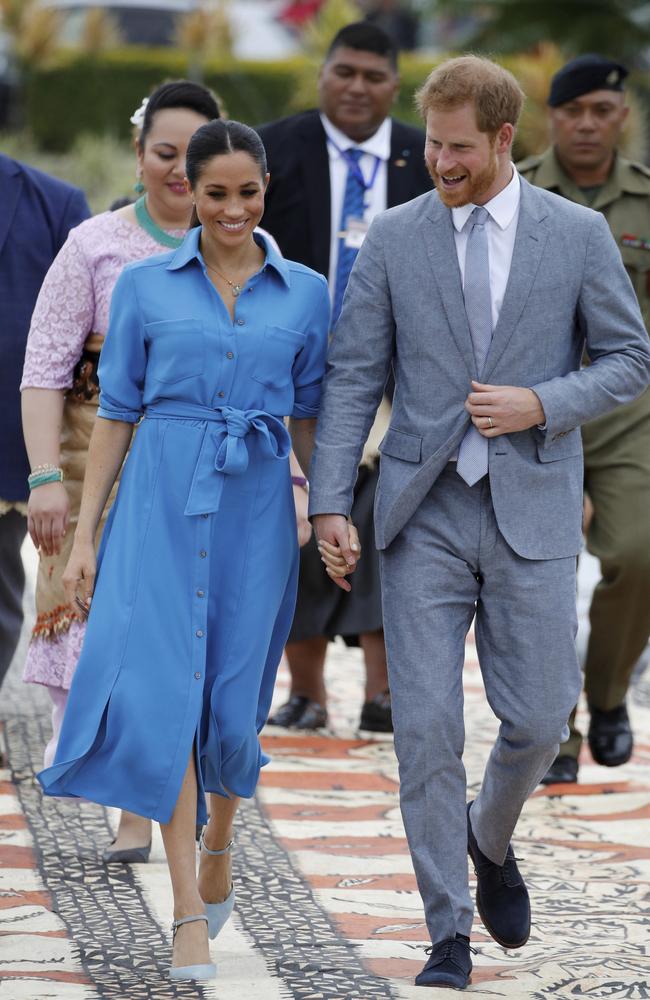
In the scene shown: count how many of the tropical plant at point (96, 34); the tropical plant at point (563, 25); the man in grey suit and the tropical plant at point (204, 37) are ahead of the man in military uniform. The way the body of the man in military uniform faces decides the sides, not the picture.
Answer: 1

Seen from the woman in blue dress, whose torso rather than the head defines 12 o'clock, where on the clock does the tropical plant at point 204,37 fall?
The tropical plant is roughly at 6 o'clock from the woman in blue dress.

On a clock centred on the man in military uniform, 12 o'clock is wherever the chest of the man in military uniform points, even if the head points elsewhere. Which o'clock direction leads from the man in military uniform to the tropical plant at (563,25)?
The tropical plant is roughly at 6 o'clock from the man in military uniform.

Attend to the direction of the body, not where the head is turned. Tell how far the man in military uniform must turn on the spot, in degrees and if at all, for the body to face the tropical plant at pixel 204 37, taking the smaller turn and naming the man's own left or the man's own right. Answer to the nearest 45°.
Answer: approximately 180°

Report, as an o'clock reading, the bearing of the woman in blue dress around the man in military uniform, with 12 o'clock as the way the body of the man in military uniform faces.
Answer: The woman in blue dress is roughly at 1 o'clock from the man in military uniform.

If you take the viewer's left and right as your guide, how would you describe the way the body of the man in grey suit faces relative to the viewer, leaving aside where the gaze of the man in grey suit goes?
facing the viewer

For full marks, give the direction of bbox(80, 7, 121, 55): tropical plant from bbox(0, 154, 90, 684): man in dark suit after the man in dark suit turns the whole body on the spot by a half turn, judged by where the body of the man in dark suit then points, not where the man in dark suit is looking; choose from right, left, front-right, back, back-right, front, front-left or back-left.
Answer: front

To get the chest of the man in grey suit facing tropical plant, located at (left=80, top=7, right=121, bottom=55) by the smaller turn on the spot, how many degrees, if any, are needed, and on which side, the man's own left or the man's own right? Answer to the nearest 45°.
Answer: approximately 180°

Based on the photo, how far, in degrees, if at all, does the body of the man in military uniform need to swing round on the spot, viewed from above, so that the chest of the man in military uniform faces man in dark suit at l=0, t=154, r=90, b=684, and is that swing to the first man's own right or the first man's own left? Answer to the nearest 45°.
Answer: approximately 90° to the first man's own right

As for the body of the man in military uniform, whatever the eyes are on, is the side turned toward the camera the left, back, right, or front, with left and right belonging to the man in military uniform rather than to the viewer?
front

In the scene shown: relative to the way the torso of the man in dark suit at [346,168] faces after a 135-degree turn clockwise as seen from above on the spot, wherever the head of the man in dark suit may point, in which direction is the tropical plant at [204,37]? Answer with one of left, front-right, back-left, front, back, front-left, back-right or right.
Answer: front-right

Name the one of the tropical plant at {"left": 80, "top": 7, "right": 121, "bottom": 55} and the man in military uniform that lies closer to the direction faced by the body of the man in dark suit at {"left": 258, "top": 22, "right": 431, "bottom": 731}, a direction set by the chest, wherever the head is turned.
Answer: the man in military uniform

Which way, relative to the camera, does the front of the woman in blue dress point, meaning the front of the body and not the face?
toward the camera

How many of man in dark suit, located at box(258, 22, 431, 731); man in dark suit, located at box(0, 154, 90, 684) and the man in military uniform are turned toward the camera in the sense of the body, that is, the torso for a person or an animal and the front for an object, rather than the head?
3
